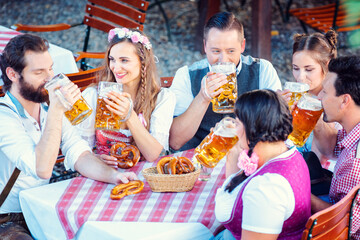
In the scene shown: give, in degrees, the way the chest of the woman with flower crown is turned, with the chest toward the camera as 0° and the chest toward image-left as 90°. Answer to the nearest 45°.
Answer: approximately 45°

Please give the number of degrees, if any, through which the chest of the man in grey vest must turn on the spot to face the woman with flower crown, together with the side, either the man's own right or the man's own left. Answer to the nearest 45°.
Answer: approximately 45° to the man's own right

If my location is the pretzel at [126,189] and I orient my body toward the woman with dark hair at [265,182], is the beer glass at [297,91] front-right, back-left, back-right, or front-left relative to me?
front-left

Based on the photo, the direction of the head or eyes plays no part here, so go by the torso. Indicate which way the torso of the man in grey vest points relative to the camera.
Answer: toward the camera

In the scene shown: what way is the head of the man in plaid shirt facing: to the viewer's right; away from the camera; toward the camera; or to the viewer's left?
to the viewer's left

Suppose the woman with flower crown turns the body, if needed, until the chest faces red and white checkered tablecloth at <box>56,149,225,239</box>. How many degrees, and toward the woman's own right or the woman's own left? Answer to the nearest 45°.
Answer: approximately 45° to the woman's own left

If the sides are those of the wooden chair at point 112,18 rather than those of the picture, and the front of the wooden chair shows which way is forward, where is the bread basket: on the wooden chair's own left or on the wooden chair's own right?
on the wooden chair's own left

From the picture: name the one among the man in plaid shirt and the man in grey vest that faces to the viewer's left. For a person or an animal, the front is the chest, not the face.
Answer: the man in plaid shirt

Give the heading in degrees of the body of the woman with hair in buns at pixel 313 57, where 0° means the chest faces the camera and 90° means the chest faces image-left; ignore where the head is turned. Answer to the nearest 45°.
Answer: approximately 45°

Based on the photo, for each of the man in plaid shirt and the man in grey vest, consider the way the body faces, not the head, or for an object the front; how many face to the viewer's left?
1

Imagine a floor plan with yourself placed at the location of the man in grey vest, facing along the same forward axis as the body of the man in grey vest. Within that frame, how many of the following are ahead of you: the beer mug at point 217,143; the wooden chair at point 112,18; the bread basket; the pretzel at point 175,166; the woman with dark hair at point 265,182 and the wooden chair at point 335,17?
4

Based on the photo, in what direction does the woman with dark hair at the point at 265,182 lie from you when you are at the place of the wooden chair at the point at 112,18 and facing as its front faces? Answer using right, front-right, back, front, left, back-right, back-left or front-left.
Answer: front-left
